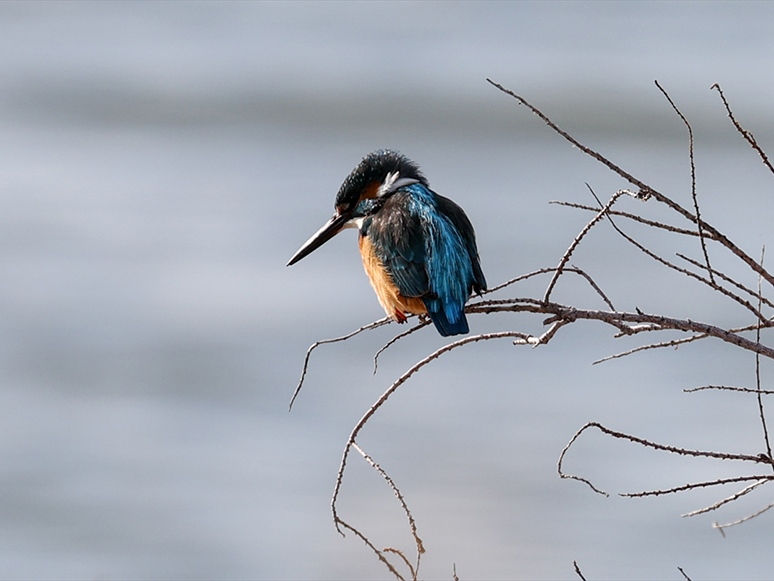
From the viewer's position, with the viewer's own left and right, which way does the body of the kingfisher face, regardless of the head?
facing away from the viewer and to the left of the viewer
